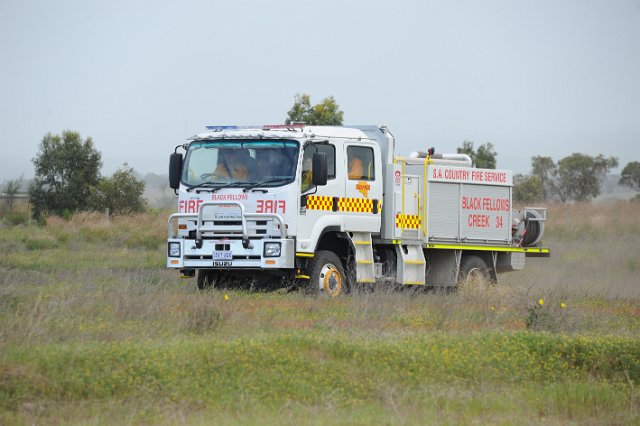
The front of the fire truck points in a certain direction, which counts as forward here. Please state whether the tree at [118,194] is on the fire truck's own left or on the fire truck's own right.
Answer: on the fire truck's own right

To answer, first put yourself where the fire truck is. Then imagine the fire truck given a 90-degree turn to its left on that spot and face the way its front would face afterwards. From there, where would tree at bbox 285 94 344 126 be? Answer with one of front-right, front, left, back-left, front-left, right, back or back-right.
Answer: back-left

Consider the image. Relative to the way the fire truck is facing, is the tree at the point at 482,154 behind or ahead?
behind

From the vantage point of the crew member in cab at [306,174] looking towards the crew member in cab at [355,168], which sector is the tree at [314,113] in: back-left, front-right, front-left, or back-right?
front-left

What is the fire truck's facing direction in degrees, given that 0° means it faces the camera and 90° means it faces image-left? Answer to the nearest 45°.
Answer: approximately 45°
